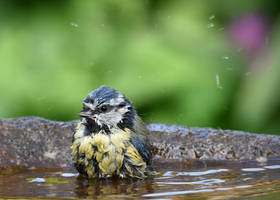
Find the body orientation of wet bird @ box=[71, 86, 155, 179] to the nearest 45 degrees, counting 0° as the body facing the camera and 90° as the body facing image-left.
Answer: approximately 45°
